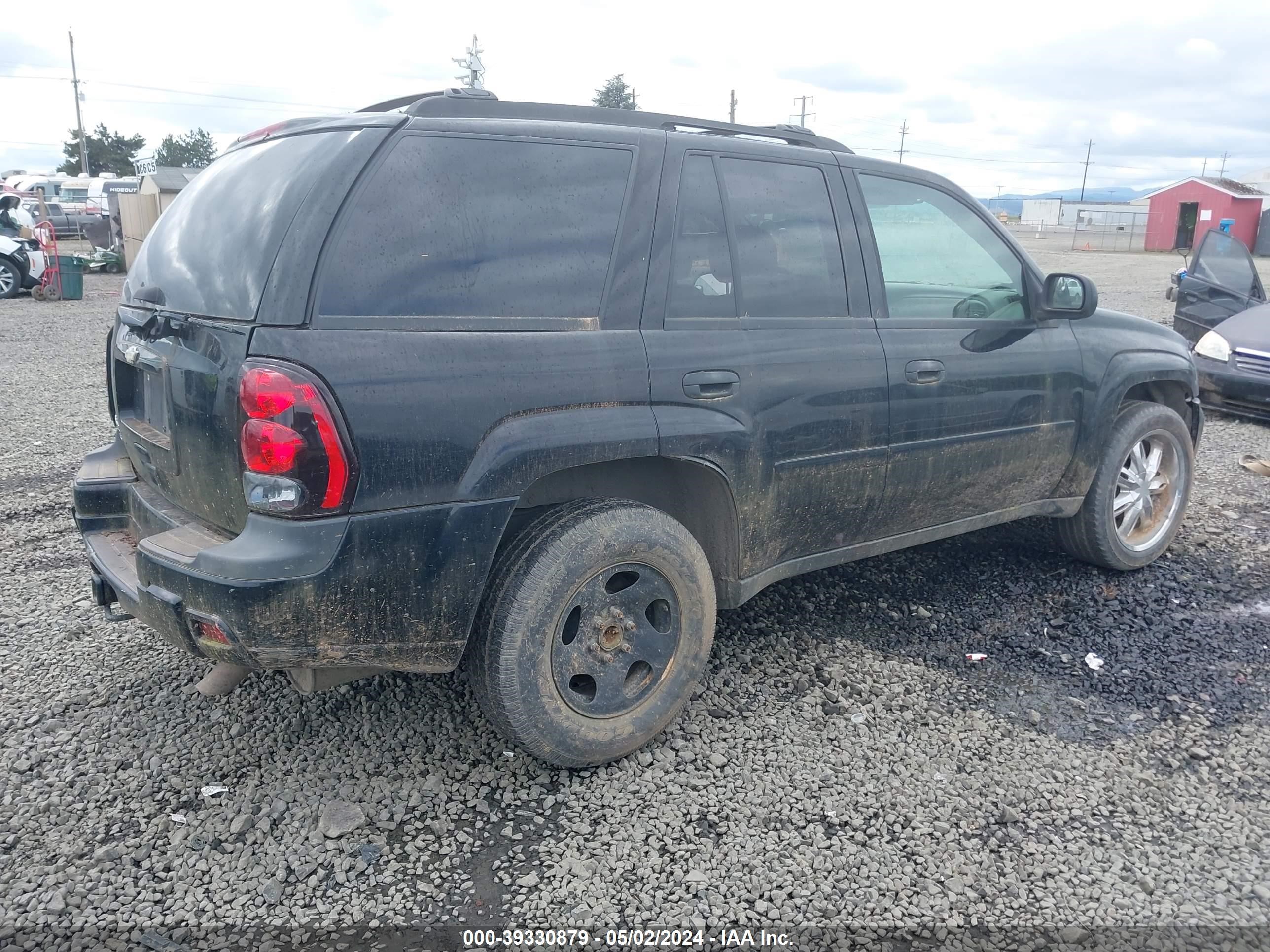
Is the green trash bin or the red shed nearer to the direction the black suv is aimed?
the red shed

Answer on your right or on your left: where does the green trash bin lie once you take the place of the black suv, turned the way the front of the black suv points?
on your left

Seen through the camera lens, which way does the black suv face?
facing away from the viewer and to the right of the viewer

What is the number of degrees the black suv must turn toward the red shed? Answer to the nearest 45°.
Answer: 0° — it already faces it

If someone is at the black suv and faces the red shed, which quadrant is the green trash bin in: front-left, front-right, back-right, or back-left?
front-left

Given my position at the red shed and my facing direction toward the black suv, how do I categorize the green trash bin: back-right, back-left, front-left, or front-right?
front-right
